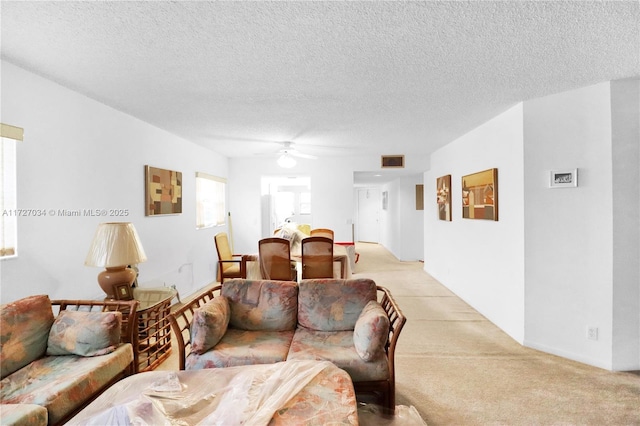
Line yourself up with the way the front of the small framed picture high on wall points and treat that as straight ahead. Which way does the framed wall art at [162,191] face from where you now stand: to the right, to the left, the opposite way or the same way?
to the left

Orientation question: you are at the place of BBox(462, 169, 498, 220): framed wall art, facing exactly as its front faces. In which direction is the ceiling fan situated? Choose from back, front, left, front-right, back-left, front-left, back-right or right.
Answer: front-right

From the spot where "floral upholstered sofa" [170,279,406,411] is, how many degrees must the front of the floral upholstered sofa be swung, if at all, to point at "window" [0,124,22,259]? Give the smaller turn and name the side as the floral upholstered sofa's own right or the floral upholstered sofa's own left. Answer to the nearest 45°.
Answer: approximately 90° to the floral upholstered sofa's own right

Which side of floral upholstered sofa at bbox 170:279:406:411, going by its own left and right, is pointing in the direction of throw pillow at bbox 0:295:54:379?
right

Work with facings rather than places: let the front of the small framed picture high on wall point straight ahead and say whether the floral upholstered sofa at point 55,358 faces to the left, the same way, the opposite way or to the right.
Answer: to the left

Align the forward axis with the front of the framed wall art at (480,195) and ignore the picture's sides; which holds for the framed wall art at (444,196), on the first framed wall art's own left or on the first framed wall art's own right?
on the first framed wall art's own right

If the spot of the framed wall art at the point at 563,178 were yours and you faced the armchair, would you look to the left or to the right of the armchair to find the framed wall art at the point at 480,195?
right

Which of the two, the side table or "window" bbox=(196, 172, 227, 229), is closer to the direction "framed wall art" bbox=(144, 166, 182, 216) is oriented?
the side table

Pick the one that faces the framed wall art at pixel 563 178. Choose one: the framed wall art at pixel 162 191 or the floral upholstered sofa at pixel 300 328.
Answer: the framed wall art at pixel 162 191

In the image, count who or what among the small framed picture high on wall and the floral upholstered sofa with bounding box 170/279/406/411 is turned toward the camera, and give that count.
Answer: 2

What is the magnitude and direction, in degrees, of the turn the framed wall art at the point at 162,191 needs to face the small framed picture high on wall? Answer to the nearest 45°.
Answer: approximately 45° to its left

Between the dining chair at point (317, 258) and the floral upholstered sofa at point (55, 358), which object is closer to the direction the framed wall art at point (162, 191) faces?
the dining chair
